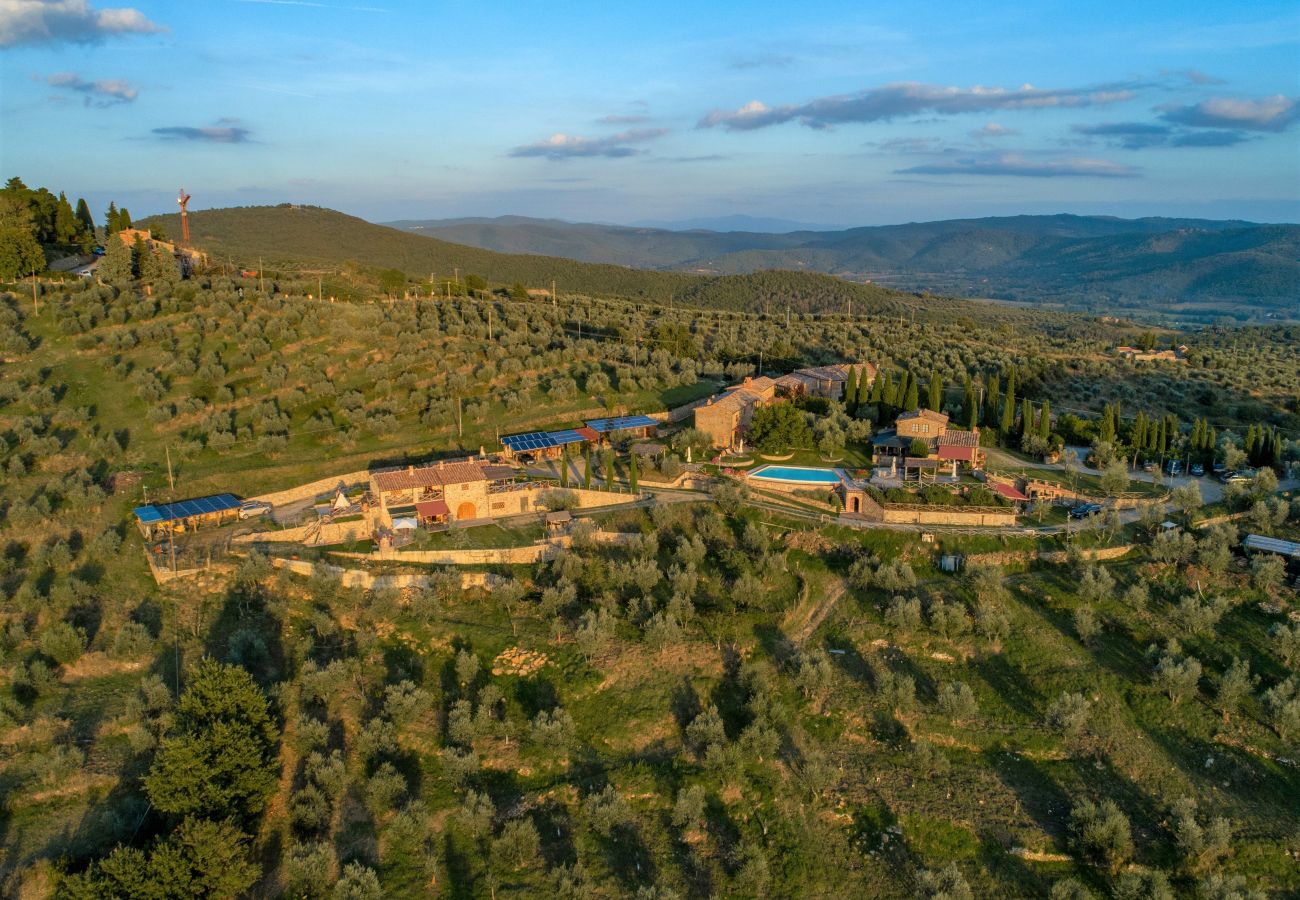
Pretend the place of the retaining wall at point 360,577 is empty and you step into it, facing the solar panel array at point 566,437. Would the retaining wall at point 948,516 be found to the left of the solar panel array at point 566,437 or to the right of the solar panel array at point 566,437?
right

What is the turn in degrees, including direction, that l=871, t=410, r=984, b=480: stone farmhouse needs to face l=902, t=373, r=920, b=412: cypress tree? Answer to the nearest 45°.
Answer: approximately 180°

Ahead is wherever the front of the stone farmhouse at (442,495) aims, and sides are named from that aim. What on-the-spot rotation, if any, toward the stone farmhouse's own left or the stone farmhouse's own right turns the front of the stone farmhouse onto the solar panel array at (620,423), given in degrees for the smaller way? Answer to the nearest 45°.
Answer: approximately 135° to the stone farmhouse's own left

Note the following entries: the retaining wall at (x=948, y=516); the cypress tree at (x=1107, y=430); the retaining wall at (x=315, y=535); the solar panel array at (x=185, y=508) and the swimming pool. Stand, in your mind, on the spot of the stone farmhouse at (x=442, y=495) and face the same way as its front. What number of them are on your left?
3

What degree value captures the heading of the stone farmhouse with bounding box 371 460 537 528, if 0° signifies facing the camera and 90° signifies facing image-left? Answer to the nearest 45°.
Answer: approximately 0°

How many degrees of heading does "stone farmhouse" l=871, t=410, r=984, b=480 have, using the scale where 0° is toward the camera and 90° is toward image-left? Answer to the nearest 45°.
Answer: approximately 0°

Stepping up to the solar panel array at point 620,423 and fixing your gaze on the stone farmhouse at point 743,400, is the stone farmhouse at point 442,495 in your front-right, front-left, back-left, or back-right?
back-right
